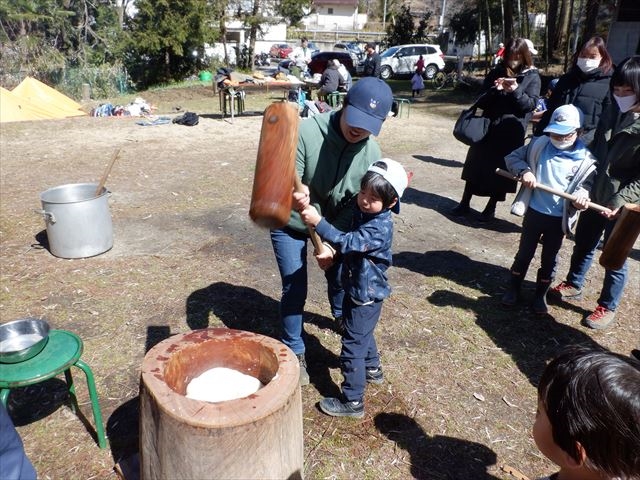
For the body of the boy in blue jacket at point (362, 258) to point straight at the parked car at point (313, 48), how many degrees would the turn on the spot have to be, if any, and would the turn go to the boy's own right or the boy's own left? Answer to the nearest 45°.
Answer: approximately 90° to the boy's own right

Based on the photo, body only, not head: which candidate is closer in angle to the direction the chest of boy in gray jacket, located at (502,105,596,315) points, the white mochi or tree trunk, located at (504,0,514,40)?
the white mochi

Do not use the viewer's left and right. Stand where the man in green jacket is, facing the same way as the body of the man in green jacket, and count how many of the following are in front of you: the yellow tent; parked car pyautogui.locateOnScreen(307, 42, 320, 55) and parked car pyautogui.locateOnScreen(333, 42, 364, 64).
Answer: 0

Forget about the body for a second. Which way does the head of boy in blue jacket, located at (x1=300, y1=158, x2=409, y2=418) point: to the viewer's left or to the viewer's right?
to the viewer's left

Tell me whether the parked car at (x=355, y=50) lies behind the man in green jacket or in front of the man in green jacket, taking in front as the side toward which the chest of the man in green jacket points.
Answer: behind

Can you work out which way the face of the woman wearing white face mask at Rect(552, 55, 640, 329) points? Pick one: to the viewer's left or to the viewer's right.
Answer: to the viewer's left

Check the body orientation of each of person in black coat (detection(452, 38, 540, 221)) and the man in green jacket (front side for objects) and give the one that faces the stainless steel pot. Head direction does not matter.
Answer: the person in black coat

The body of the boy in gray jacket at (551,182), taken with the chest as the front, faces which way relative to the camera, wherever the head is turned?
toward the camera

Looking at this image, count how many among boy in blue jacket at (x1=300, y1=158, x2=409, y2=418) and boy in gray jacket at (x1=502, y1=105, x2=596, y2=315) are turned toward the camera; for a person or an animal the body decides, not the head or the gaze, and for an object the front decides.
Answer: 1

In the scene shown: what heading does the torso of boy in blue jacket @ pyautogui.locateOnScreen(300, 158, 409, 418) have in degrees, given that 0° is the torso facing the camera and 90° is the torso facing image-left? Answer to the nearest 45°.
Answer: approximately 90°

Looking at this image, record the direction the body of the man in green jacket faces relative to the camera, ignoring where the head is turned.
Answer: toward the camera

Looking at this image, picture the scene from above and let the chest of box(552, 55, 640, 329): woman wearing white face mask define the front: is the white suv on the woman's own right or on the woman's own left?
on the woman's own right

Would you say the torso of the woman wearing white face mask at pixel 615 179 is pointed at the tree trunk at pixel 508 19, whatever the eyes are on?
no

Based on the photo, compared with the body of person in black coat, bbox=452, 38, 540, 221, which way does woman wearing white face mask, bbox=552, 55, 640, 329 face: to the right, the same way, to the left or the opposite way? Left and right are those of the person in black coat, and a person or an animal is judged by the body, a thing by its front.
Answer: the same way

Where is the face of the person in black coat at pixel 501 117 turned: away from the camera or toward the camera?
toward the camera

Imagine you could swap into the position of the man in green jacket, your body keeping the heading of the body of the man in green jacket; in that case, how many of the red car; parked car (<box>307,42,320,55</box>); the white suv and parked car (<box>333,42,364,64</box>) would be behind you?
4
